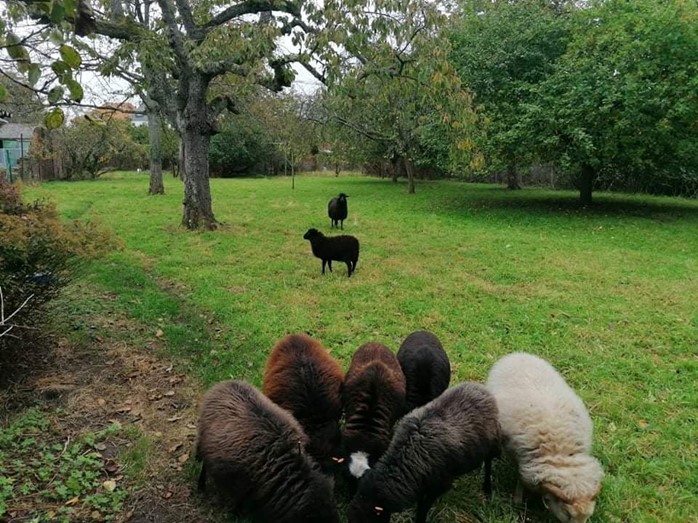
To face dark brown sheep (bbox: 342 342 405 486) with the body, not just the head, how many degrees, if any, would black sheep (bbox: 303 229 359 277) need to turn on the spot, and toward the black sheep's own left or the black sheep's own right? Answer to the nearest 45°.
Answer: approximately 90° to the black sheep's own left

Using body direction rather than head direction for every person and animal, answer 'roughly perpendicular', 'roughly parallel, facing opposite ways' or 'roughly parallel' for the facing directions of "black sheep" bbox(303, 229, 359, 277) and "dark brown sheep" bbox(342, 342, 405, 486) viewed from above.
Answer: roughly perpendicular

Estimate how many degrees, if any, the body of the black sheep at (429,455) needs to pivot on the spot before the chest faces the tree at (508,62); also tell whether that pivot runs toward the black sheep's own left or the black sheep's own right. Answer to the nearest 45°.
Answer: approximately 135° to the black sheep's own right

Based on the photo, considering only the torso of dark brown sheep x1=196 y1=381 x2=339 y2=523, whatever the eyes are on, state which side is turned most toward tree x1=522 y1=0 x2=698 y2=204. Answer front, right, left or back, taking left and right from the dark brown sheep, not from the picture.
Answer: left

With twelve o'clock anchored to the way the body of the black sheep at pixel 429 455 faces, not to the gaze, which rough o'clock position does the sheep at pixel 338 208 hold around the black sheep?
The sheep is roughly at 4 o'clock from the black sheep.

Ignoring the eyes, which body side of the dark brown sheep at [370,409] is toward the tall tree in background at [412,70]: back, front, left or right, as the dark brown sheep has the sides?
back

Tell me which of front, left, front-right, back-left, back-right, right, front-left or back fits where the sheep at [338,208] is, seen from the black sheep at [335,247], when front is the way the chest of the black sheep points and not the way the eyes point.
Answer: right

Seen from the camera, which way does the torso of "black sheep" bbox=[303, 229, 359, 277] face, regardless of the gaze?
to the viewer's left
